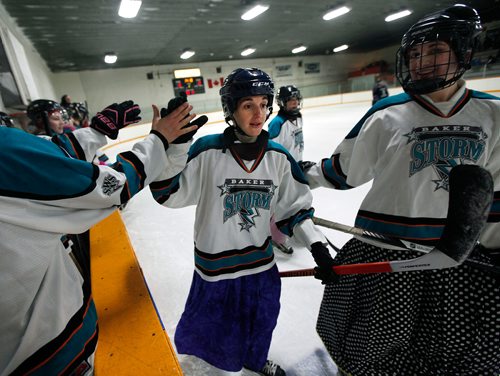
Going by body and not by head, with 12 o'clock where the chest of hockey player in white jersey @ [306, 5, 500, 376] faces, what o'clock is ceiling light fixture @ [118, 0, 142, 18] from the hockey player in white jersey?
The ceiling light fixture is roughly at 4 o'clock from the hockey player in white jersey.

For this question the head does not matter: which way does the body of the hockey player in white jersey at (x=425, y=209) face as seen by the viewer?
toward the camera

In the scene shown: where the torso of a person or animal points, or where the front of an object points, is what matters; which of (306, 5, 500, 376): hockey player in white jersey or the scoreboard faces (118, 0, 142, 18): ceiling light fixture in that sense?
the scoreboard

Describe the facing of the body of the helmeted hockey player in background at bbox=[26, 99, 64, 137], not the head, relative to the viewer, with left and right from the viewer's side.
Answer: facing to the right of the viewer

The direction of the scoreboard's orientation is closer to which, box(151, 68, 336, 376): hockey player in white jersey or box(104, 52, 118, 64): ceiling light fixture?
the hockey player in white jersey

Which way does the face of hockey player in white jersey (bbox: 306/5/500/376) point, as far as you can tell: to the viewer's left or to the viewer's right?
to the viewer's left

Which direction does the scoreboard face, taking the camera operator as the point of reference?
facing the viewer

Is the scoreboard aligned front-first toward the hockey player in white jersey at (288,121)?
yes

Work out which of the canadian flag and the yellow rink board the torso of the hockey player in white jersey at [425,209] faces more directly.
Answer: the yellow rink board

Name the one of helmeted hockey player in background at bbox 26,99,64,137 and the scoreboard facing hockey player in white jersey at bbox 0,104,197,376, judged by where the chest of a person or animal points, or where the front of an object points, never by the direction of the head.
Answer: the scoreboard

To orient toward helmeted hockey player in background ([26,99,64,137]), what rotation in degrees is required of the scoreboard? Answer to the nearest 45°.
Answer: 0° — it already faces them

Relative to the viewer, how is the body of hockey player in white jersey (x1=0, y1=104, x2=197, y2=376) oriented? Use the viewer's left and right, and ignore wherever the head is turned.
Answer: facing away from the viewer and to the right of the viewer

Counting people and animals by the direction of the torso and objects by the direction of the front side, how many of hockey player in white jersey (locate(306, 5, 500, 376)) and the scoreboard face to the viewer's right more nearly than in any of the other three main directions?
0
